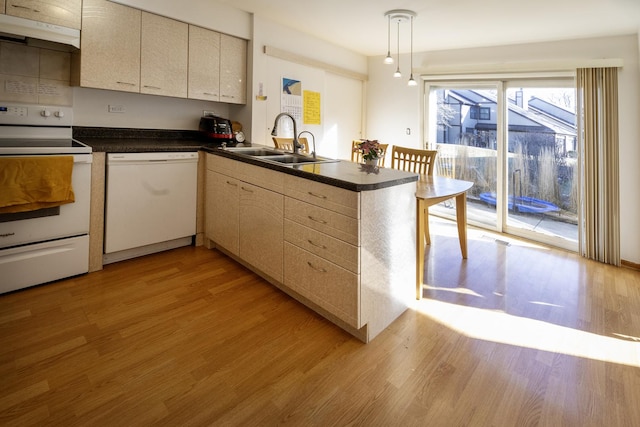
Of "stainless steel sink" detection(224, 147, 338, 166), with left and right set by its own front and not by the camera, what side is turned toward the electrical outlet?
right

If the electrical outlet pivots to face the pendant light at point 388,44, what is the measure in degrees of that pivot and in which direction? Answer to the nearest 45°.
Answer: approximately 90° to its left

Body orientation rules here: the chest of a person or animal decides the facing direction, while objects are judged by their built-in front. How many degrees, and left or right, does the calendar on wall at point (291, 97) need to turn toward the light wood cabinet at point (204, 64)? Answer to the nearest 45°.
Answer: approximately 90° to its right

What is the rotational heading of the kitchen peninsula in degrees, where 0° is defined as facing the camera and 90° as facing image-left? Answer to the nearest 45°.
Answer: approximately 45°

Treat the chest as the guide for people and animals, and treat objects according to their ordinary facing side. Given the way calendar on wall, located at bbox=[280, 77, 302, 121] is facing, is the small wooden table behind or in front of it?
in front

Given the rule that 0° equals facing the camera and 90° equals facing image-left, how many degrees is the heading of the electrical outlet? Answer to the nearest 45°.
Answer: approximately 0°

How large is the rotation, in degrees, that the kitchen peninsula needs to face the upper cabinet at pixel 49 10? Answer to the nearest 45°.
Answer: approximately 90° to its right

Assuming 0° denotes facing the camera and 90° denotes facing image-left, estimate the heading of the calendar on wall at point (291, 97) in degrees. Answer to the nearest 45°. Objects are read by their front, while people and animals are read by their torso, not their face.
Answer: approximately 315°
